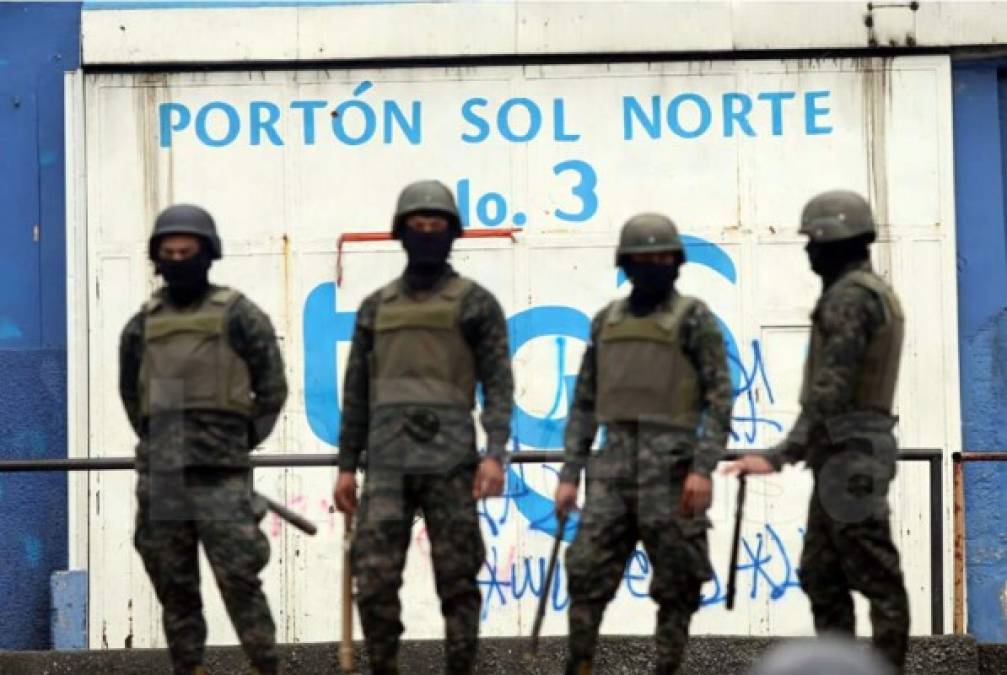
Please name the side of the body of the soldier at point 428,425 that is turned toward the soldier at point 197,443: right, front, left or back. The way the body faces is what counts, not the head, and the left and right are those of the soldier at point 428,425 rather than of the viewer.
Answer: right

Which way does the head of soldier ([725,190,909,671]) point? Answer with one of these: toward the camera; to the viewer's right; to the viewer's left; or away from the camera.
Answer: to the viewer's left

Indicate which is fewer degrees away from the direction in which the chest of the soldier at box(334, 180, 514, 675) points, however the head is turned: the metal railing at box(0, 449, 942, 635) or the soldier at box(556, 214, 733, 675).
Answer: the soldier

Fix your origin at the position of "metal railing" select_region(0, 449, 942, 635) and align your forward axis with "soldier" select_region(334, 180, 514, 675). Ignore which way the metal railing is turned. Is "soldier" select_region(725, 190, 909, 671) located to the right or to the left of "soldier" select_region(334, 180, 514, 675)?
left

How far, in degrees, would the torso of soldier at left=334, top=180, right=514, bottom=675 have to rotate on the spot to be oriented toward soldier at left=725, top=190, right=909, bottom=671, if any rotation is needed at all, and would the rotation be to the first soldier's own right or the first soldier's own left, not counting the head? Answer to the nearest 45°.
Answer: approximately 90° to the first soldier's own left

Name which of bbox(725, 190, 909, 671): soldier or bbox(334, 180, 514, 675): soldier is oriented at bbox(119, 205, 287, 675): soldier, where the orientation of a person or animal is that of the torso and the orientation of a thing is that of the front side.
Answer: bbox(725, 190, 909, 671): soldier

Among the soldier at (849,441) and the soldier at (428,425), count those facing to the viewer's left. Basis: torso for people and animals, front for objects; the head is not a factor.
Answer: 1

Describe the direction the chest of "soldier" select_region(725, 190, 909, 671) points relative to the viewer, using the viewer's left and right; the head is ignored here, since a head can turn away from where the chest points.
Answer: facing to the left of the viewer

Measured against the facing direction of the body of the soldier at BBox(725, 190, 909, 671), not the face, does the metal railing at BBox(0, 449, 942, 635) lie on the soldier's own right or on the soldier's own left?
on the soldier's own right

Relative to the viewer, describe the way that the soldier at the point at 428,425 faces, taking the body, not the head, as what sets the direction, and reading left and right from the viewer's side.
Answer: facing the viewer

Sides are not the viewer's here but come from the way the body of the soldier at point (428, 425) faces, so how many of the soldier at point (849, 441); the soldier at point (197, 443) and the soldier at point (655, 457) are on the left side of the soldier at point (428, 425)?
2

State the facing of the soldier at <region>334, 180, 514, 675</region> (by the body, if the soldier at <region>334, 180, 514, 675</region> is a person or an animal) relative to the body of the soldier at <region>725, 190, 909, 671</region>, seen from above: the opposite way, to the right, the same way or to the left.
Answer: to the left

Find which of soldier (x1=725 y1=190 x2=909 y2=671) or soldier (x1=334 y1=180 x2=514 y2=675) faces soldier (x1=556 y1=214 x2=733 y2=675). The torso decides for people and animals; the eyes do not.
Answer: soldier (x1=725 y1=190 x2=909 y2=671)

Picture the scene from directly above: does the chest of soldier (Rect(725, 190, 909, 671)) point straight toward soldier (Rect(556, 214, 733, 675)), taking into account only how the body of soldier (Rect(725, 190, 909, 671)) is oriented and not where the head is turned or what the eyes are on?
yes

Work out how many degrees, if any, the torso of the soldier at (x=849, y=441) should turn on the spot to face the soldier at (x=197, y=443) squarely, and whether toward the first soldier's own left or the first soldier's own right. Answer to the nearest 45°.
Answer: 0° — they already face them
